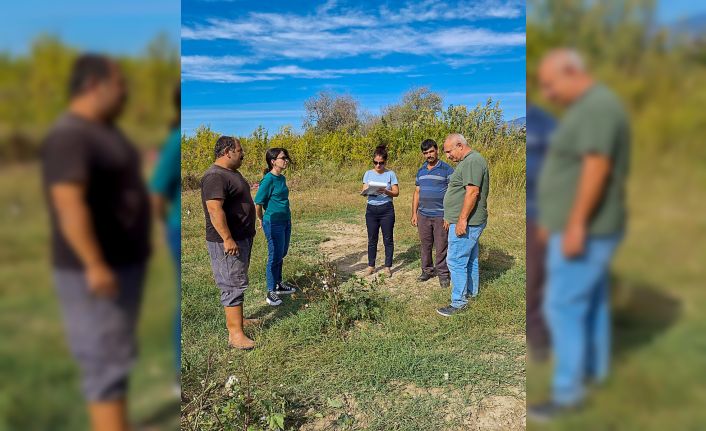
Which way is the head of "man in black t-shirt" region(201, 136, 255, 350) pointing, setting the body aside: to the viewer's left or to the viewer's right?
to the viewer's right

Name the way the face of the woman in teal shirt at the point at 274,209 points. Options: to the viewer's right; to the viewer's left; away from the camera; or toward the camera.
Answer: to the viewer's right

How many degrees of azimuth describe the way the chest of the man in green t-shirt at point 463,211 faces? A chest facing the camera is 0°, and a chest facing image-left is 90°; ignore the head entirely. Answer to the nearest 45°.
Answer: approximately 90°

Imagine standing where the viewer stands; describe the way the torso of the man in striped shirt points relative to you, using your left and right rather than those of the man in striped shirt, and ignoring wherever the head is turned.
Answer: facing the viewer

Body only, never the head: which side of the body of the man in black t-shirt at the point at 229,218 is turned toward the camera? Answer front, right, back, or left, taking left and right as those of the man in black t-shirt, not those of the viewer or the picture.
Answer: right
